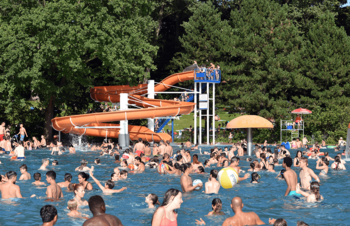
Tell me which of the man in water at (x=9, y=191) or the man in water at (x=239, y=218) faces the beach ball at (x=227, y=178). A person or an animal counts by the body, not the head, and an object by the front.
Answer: the man in water at (x=239, y=218)

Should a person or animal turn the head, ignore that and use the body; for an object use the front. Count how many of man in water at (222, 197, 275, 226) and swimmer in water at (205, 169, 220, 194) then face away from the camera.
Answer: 2

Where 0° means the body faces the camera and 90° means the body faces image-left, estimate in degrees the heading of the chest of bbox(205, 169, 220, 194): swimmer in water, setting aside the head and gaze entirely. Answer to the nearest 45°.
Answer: approximately 180°

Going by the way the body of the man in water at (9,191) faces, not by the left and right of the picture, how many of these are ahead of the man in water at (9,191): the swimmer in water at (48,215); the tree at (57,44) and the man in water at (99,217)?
1

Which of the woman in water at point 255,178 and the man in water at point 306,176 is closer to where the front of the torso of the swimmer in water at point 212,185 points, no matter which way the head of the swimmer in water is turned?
the woman in water

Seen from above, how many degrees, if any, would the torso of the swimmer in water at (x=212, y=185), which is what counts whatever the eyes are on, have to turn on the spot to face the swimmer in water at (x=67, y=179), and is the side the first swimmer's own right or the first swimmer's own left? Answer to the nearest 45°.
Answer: approximately 90° to the first swimmer's own left

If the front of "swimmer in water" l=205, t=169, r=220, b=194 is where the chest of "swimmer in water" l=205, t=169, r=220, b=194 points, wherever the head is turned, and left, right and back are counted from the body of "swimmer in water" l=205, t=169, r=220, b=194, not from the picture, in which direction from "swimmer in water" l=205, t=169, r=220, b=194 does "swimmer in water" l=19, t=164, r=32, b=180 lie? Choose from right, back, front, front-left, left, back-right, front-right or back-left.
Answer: left

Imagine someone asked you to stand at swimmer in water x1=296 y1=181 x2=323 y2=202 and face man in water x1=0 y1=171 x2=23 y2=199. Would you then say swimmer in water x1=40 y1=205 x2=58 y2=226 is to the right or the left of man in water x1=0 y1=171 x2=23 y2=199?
left

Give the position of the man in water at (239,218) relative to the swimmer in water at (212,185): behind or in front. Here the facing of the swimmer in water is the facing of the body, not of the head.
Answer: behind

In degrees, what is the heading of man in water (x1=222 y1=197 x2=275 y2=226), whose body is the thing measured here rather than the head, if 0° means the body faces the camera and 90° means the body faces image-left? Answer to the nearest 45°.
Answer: approximately 180°
